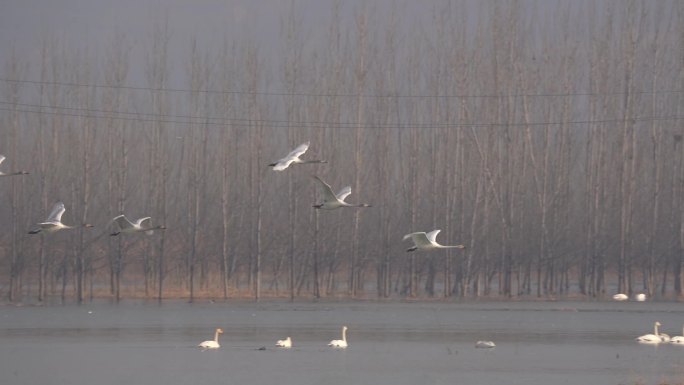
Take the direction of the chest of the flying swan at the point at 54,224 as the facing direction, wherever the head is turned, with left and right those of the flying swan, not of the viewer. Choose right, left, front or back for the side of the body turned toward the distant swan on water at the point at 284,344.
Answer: front

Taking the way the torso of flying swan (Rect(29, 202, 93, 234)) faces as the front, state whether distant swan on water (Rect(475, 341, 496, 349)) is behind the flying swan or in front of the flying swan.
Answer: in front

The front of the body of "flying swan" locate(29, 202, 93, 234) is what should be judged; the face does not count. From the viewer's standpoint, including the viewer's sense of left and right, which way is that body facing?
facing to the right of the viewer
